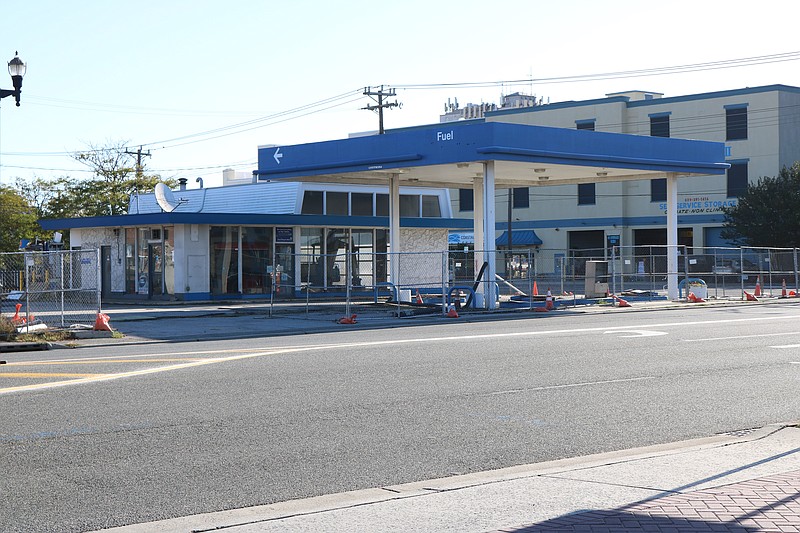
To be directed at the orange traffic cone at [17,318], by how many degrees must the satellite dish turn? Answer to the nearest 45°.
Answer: approximately 45° to its right

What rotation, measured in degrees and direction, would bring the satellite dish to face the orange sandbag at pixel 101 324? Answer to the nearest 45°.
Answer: approximately 45° to its right
